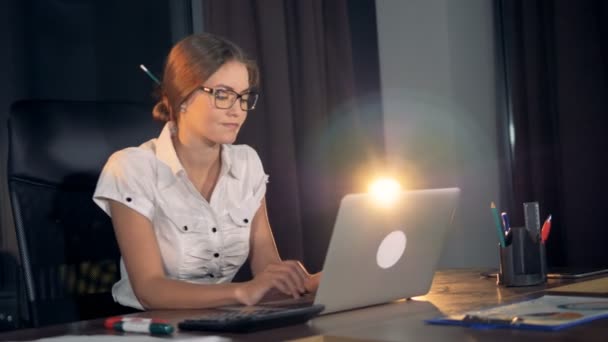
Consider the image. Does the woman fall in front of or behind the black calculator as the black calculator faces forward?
in front

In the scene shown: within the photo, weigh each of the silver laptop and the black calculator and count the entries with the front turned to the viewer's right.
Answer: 0

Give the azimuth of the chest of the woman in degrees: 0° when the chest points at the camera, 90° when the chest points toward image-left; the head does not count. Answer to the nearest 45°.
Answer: approximately 315°

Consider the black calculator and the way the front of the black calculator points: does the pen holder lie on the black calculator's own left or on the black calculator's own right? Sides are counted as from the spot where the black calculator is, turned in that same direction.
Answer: on the black calculator's own right

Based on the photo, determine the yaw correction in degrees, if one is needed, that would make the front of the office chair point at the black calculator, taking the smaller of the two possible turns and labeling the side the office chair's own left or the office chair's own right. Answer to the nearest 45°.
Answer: approximately 45° to the office chair's own right

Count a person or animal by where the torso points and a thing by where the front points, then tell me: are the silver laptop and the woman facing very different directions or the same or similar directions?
very different directions

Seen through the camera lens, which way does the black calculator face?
facing away from the viewer and to the left of the viewer

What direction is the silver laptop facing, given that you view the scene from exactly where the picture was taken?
facing away from the viewer and to the left of the viewer

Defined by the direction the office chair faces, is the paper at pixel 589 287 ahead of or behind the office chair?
ahead
